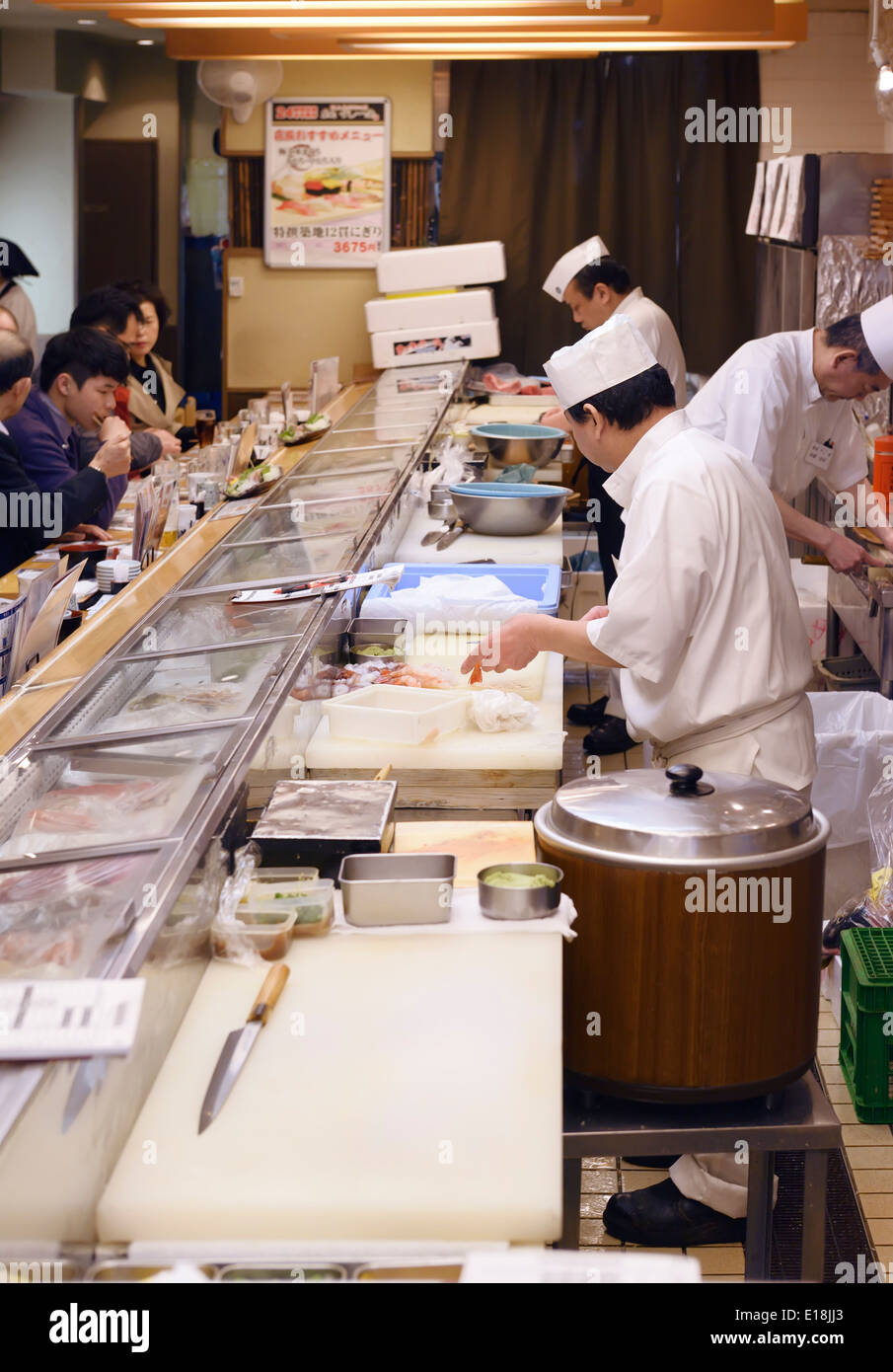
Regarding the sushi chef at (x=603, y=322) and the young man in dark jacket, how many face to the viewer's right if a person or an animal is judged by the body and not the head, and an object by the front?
1

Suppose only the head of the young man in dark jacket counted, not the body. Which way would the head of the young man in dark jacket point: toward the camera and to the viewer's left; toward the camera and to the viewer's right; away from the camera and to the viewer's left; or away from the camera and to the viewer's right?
toward the camera and to the viewer's right

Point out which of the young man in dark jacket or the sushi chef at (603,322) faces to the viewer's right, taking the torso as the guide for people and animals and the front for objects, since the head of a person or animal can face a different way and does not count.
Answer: the young man in dark jacket

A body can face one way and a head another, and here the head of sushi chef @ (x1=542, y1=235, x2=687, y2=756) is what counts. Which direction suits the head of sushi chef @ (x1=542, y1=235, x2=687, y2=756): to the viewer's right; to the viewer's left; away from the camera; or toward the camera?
to the viewer's left

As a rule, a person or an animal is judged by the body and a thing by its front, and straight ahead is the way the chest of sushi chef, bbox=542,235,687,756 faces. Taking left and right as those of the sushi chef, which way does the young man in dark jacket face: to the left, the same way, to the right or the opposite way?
the opposite way

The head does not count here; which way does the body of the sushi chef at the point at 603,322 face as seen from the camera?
to the viewer's left

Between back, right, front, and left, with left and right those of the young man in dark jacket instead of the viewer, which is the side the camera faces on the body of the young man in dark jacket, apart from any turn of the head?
right
